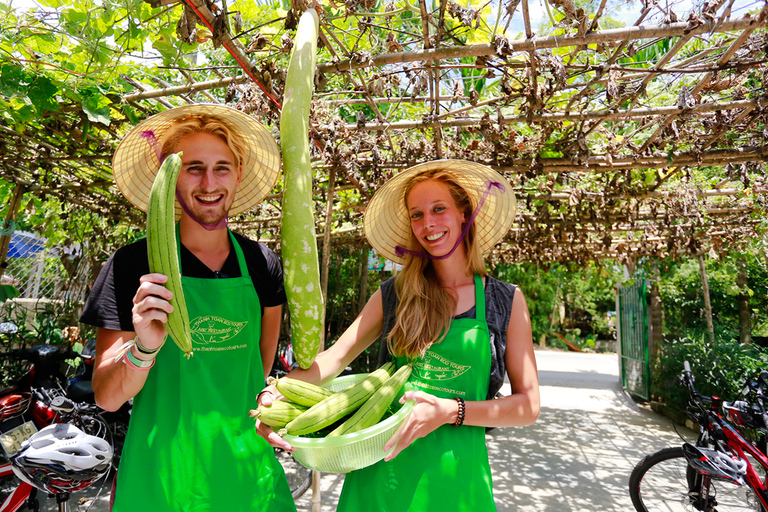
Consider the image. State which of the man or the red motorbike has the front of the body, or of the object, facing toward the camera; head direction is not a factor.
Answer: the man

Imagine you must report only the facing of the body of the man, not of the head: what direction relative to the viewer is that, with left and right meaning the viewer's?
facing the viewer

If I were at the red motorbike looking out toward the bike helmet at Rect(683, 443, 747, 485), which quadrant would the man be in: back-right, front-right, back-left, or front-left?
front-right

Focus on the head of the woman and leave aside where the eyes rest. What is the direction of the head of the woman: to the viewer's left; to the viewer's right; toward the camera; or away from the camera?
toward the camera

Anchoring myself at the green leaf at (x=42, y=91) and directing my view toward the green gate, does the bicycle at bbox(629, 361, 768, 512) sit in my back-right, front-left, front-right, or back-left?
front-right
